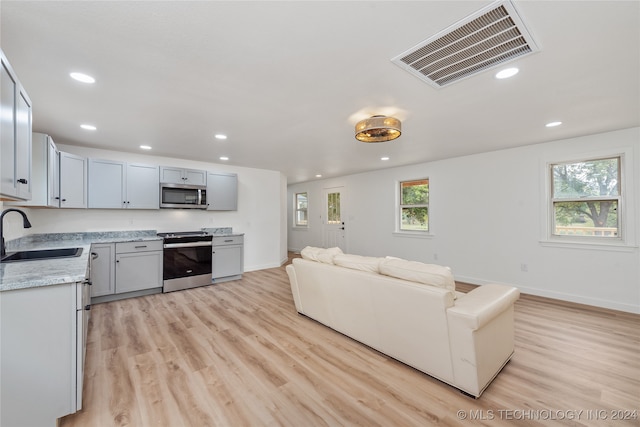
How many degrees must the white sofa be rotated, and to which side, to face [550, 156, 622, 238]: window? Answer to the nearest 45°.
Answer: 0° — it already faces it

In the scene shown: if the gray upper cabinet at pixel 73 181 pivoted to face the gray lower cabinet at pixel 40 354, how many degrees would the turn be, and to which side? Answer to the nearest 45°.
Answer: approximately 45° to its right

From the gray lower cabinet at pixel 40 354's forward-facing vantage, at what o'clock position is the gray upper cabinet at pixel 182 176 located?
The gray upper cabinet is roughly at 10 o'clock from the gray lower cabinet.

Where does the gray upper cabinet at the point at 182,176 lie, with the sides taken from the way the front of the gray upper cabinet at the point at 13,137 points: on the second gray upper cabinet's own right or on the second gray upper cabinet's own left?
on the second gray upper cabinet's own left

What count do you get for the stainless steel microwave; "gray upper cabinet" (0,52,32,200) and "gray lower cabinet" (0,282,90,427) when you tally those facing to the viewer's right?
2

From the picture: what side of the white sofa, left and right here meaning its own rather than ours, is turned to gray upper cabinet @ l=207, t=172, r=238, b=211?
left

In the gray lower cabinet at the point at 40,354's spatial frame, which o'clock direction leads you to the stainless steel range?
The stainless steel range is roughly at 10 o'clock from the gray lower cabinet.

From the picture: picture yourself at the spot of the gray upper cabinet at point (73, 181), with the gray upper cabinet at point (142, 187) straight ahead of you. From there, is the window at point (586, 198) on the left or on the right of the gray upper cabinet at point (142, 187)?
right

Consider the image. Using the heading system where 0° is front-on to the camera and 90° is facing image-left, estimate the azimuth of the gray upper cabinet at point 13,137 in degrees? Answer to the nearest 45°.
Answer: approximately 270°
